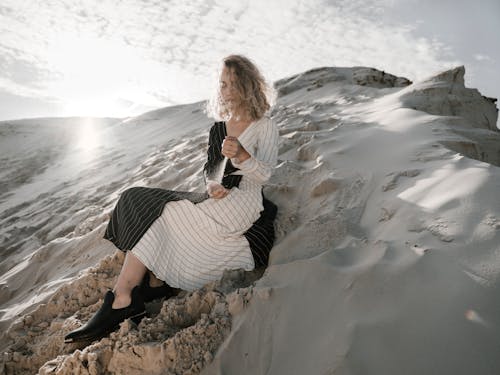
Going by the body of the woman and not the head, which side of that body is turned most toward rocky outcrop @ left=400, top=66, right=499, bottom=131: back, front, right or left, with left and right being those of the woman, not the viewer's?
back

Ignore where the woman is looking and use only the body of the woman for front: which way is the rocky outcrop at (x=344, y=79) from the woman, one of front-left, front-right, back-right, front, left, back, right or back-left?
back

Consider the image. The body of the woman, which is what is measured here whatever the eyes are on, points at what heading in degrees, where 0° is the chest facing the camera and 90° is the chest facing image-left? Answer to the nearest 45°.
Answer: approximately 45°
